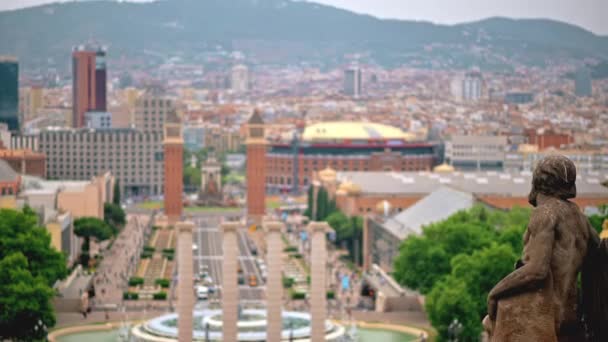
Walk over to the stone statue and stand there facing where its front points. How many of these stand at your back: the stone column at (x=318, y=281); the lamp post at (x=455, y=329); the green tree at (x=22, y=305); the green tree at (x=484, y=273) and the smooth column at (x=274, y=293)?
0

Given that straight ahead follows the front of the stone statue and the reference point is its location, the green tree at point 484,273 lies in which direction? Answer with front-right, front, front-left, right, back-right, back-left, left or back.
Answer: front-right

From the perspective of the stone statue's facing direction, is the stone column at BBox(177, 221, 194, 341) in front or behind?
in front

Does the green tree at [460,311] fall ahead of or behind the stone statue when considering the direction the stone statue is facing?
ahead

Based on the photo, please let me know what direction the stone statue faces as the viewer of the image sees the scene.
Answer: facing away from the viewer and to the left of the viewer

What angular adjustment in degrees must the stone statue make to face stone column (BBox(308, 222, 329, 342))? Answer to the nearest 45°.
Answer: approximately 45° to its right

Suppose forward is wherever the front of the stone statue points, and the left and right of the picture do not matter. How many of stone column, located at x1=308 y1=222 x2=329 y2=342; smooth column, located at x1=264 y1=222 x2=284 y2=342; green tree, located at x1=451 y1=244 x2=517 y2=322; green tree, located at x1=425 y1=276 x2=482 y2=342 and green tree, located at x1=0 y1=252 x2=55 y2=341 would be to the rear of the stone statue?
0
